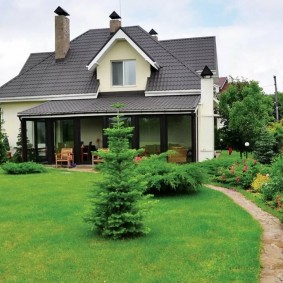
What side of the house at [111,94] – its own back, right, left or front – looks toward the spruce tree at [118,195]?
front

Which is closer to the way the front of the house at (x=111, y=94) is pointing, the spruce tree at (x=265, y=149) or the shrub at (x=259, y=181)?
the shrub

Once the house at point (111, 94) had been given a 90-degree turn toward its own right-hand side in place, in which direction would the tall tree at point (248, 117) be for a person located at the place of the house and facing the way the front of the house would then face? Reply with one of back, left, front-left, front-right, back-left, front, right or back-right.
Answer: back

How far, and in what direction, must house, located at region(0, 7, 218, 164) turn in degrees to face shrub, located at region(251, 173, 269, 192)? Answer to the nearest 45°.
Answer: approximately 45° to its left

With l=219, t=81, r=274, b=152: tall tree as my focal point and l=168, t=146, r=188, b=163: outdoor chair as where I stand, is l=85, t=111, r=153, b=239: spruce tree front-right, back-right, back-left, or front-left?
back-right

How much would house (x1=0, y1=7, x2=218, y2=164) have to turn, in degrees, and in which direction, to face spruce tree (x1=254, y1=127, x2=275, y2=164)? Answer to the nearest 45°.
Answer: approximately 45° to its left

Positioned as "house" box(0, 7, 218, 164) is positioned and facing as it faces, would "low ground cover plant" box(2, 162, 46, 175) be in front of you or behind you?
in front

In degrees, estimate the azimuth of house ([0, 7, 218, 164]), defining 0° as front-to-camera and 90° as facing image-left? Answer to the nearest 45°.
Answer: approximately 0°

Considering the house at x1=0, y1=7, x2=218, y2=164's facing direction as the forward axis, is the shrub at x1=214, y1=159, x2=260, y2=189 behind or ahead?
ahead
